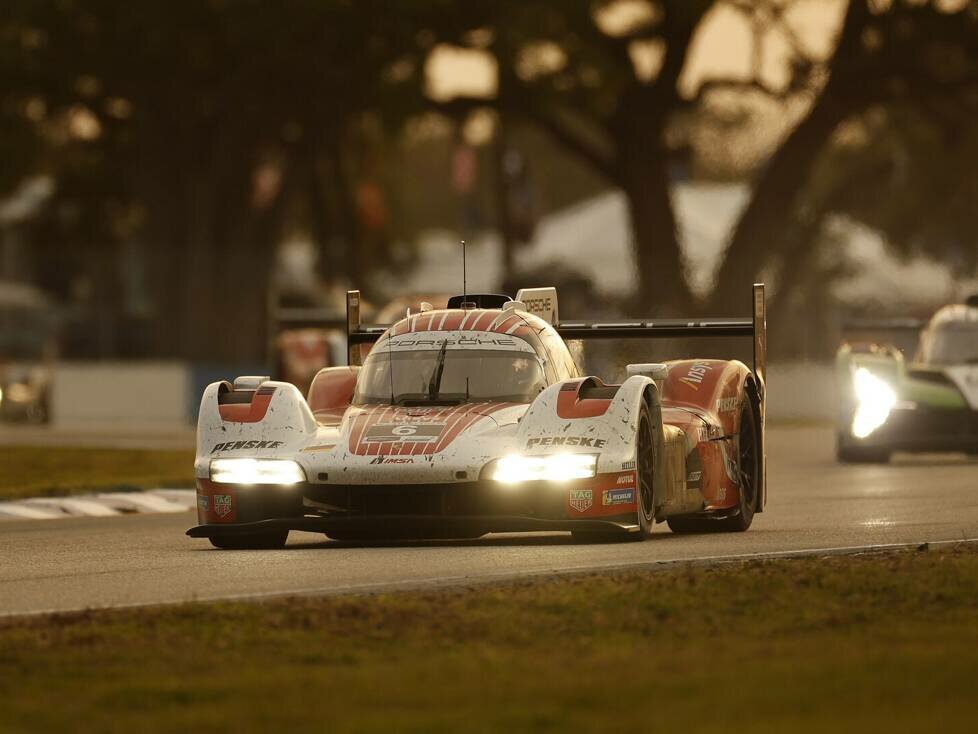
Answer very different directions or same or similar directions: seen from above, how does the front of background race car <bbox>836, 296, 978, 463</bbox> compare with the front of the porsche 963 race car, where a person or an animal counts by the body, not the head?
same or similar directions

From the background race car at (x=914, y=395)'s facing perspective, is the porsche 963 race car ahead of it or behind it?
ahead

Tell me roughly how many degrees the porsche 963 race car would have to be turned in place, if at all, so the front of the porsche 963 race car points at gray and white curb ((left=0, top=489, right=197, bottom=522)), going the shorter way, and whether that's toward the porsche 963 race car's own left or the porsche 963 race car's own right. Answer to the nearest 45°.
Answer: approximately 135° to the porsche 963 race car's own right

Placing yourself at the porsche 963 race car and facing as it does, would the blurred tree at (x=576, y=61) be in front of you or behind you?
behind

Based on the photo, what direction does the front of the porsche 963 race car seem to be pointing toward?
toward the camera

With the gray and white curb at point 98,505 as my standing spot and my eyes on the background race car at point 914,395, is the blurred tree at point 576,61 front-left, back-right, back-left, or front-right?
front-left

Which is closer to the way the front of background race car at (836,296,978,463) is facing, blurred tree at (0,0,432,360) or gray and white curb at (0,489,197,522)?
the gray and white curb

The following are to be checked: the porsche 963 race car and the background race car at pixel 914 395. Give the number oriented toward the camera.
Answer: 2

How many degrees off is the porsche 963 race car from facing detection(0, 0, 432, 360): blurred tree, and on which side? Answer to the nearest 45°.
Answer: approximately 180°

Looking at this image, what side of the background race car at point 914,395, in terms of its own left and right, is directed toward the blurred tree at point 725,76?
back

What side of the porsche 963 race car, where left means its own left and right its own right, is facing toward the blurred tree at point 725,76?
back

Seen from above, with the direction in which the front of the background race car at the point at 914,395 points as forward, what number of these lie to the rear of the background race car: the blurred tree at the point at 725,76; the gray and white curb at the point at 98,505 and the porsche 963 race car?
1
